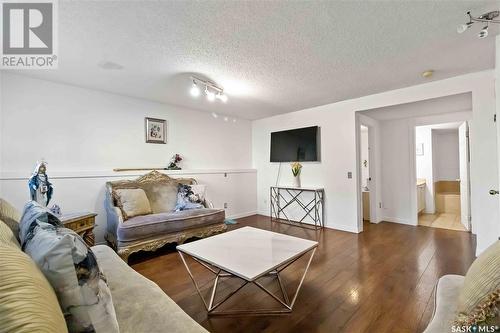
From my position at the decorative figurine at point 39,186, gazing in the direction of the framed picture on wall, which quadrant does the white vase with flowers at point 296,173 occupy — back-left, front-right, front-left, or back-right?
front-right

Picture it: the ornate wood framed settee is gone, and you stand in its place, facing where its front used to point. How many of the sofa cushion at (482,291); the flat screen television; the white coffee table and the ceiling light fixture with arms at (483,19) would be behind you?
0

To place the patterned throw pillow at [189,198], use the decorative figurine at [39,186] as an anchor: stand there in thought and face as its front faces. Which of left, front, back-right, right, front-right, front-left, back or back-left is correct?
front-left

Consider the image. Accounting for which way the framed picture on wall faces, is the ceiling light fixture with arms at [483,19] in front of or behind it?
in front

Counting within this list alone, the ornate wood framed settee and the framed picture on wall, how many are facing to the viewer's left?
0

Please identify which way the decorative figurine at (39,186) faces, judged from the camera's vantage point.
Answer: facing the viewer and to the right of the viewer

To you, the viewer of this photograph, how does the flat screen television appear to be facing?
facing the viewer and to the left of the viewer

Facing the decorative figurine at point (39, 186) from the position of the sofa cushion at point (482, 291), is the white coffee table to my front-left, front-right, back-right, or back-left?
front-right

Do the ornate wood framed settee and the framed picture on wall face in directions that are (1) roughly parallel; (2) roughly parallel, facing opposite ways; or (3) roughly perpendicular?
roughly parallel

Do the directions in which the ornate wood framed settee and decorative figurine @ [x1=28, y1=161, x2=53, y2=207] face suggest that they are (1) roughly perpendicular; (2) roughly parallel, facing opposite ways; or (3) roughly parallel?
roughly parallel

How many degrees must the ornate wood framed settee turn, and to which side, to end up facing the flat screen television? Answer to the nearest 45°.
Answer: approximately 45° to its left

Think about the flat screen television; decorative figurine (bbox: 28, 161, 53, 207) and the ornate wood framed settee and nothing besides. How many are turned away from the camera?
0

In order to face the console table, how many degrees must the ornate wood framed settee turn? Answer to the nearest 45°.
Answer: approximately 45° to its left

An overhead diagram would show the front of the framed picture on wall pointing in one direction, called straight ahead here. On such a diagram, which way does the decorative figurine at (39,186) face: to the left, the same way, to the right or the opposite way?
the same way

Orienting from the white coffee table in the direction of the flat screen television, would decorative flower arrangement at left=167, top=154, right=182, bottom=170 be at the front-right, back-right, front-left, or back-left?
front-left
